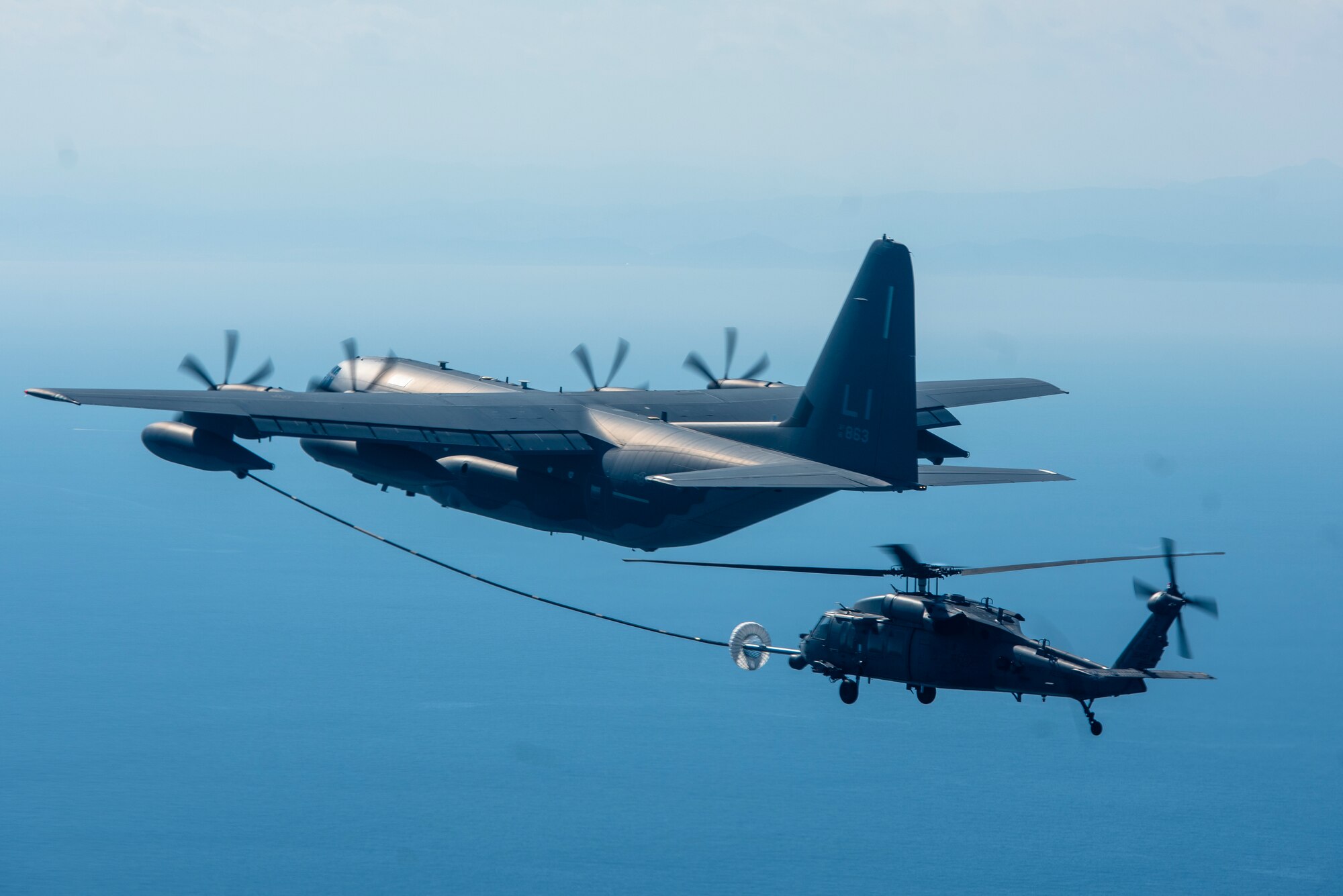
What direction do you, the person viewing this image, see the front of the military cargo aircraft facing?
facing away from the viewer and to the left of the viewer

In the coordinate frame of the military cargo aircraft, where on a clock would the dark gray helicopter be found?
The dark gray helicopter is roughly at 6 o'clock from the military cargo aircraft.
